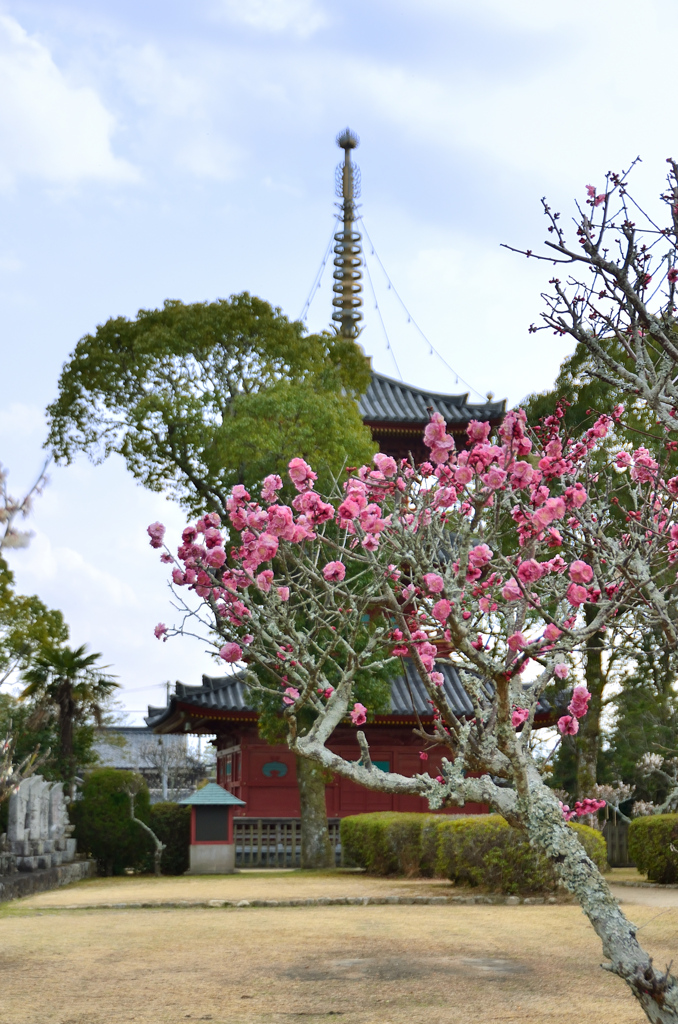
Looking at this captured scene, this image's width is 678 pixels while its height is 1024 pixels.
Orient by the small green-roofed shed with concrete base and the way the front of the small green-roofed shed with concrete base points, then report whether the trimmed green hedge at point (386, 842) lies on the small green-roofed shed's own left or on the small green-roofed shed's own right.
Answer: on the small green-roofed shed's own left

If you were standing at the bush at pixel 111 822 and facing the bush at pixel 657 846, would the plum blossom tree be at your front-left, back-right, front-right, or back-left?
front-right

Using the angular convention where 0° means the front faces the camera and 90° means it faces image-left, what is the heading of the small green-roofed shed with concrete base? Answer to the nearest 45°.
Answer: approximately 0°

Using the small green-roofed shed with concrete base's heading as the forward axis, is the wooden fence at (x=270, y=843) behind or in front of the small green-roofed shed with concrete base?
behind

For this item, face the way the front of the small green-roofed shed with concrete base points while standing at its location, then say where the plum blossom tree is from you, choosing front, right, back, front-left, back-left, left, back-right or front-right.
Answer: front

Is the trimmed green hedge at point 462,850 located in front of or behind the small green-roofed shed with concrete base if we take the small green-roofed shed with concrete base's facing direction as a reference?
in front

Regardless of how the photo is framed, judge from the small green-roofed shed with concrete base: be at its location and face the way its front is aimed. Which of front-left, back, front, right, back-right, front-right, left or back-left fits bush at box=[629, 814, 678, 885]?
front-left

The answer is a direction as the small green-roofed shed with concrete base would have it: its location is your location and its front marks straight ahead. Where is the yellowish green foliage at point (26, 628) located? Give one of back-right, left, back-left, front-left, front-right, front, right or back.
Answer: back-right

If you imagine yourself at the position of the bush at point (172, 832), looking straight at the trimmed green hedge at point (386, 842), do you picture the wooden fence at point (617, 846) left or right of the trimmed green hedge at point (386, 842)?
left

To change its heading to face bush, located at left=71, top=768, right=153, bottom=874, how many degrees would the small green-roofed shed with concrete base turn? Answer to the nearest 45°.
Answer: approximately 90° to its right

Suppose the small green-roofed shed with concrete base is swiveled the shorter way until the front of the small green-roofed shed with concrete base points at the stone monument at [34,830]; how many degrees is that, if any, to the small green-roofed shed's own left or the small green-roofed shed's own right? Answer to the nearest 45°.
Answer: approximately 45° to the small green-roofed shed's own right

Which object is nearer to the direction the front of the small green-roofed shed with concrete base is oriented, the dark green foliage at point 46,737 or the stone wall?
the stone wall
